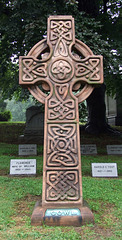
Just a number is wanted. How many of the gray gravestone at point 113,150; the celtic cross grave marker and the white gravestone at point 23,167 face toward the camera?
3

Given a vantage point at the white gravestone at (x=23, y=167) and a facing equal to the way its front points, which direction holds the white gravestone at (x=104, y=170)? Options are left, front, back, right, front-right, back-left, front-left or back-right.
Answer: left

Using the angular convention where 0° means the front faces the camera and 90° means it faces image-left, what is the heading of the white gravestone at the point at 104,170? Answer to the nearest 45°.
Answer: approximately 0°

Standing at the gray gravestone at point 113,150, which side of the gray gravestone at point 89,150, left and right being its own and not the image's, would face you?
left

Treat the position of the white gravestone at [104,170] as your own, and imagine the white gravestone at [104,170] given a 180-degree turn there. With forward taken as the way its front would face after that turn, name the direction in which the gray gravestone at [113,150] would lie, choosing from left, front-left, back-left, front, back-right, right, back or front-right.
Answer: front

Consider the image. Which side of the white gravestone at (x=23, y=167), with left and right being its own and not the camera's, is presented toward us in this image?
front

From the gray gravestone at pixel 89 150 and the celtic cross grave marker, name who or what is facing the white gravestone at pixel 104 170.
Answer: the gray gravestone at pixel 89 150

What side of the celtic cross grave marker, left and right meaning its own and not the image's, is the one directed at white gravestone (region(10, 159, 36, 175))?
back

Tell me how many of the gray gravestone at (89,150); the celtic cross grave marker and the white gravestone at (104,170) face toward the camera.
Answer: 3

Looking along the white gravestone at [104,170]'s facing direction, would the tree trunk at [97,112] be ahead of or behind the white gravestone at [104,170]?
behind

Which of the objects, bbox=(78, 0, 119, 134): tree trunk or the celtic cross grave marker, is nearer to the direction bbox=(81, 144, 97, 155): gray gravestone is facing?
the celtic cross grave marker

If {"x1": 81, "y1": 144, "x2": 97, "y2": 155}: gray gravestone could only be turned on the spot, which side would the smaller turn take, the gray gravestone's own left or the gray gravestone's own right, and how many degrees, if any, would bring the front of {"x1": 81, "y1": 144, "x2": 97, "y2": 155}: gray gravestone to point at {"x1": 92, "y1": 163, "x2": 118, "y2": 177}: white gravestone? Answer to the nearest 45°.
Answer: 0° — it already faces it

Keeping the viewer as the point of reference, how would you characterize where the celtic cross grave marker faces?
facing the viewer

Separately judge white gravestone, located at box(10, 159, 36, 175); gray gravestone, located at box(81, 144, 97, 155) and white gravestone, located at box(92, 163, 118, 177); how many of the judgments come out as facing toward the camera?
3
